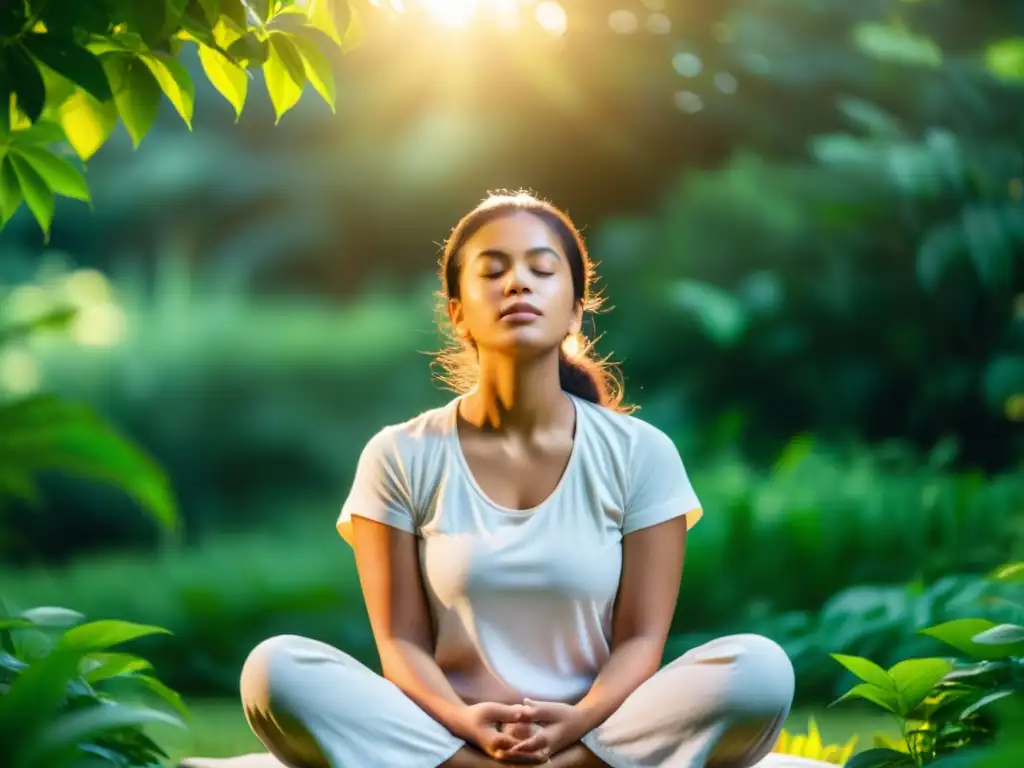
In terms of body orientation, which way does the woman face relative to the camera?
toward the camera

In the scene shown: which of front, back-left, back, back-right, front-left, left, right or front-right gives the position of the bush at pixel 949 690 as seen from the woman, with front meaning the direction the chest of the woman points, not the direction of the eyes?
left

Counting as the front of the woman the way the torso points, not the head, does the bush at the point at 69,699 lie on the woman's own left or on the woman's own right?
on the woman's own right
